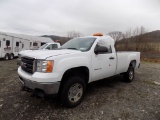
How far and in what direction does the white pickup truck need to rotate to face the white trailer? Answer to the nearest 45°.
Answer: approximately 90° to its right

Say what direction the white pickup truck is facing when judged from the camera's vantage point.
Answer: facing the viewer and to the left of the viewer
